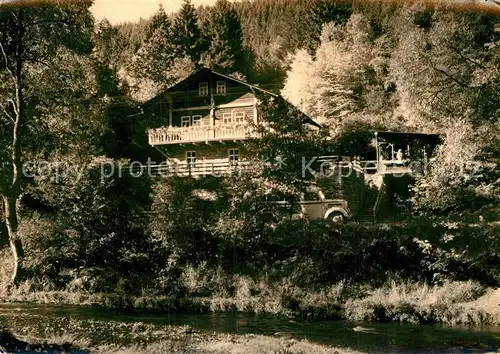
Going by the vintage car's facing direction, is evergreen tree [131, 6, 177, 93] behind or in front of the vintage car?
behind

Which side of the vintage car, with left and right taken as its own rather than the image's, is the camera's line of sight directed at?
right
